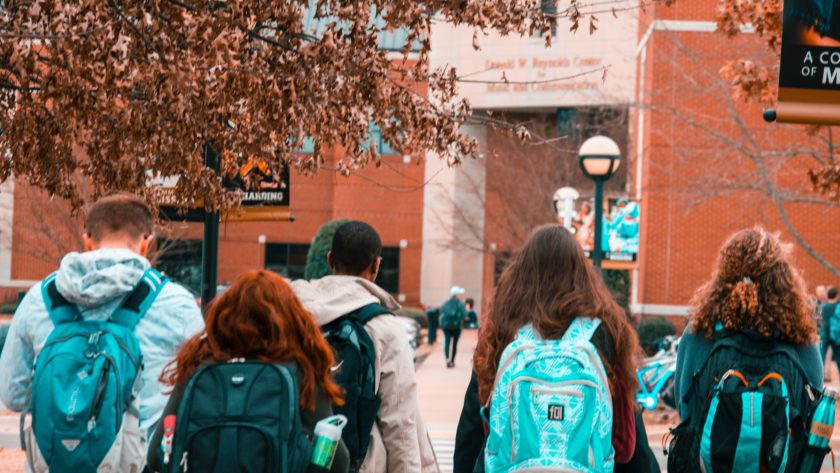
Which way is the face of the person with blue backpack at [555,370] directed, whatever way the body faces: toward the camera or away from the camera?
away from the camera

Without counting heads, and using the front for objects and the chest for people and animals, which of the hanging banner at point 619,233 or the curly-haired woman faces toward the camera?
the hanging banner

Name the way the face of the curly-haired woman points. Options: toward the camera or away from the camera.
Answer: away from the camera

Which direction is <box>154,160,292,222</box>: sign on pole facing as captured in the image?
toward the camera

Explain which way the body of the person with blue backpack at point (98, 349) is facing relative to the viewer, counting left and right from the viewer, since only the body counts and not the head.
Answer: facing away from the viewer

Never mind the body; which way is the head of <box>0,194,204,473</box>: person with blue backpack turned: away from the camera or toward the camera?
away from the camera

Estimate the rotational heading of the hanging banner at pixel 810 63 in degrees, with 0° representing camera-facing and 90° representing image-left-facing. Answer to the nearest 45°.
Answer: approximately 0°

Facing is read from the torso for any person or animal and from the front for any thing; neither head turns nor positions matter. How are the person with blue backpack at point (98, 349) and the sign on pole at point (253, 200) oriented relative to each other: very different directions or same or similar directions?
very different directions

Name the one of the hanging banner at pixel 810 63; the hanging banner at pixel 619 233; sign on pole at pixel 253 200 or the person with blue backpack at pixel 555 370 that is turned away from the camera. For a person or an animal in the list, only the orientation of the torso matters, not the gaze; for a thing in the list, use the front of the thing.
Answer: the person with blue backpack

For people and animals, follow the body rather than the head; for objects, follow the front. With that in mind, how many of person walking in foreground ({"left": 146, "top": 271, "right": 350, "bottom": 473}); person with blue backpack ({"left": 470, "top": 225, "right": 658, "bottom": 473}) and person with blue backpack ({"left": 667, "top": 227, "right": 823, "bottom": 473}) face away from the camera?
3

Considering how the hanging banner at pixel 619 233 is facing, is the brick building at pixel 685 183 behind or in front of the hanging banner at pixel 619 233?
behind

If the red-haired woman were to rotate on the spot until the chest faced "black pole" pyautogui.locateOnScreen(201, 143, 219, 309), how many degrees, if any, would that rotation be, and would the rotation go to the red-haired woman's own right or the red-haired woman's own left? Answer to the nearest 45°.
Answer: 0° — they already face it

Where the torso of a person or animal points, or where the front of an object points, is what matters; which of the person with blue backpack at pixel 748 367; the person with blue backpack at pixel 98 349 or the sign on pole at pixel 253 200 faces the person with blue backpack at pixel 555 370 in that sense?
the sign on pole

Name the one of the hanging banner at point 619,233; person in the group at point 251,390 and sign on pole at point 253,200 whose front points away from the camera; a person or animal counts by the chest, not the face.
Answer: the person in the group

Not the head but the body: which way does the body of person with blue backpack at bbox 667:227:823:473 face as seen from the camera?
away from the camera

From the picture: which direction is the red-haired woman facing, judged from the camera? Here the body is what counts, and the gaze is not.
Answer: away from the camera

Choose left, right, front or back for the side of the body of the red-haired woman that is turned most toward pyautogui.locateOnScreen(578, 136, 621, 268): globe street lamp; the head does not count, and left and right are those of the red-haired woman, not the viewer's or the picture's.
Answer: front

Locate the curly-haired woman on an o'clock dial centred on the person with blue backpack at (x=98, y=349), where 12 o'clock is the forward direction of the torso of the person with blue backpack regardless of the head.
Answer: The curly-haired woman is roughly at 3 o'clock from the person with blue backpack.
